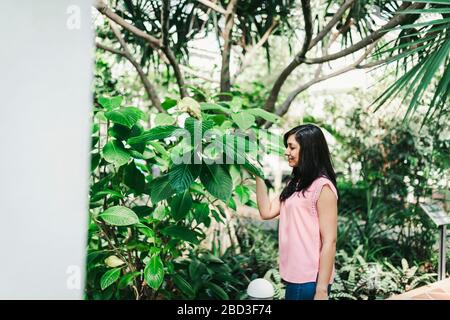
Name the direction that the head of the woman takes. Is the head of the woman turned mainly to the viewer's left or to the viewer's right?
to the viewer's left

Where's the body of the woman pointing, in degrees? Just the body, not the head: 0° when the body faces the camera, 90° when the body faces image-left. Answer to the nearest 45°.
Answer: approximately 90°

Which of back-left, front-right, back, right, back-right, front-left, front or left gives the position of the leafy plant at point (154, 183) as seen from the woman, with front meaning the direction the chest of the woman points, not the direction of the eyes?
front-right
